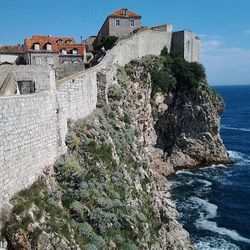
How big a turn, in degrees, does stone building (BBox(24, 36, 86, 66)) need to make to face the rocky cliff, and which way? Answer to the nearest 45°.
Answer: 0° — it already faces it

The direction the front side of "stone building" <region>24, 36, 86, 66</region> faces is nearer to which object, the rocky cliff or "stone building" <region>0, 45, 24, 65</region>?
the rocky cliff

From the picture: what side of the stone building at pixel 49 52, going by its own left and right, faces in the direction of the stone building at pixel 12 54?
right

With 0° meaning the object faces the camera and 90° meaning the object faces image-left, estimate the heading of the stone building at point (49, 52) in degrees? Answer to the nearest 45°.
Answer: approximately 0°
